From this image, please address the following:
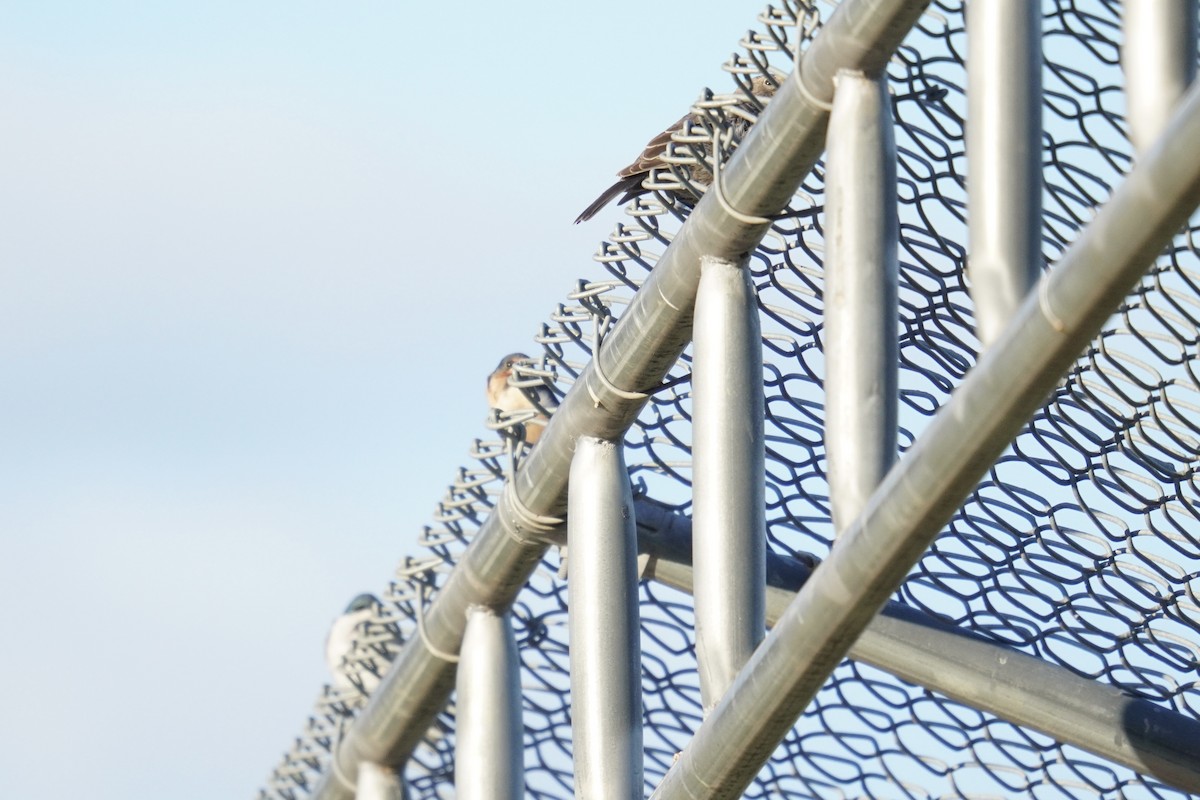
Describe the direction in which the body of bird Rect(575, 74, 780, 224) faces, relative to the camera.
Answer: to the viewer's right
